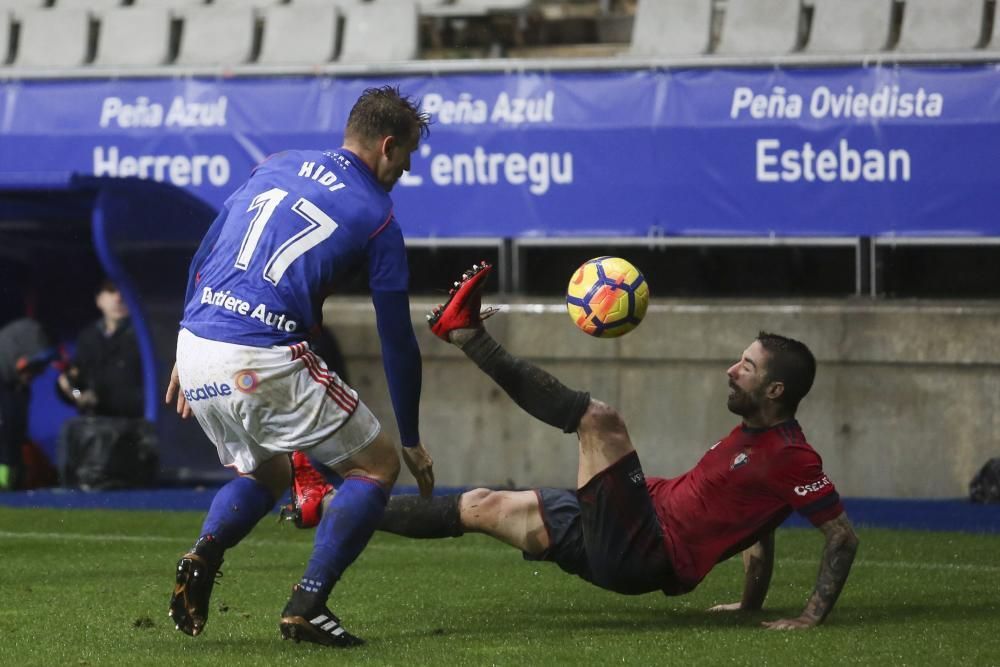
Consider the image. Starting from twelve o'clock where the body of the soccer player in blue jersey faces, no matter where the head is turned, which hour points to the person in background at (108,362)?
The person in background is roughly at 10 o'clock from the soccer player in blue jersey.

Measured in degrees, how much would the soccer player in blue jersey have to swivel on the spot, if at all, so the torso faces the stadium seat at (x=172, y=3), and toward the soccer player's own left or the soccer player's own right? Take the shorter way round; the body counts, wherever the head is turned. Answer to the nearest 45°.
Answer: approximately 45° to the soccer player's own left

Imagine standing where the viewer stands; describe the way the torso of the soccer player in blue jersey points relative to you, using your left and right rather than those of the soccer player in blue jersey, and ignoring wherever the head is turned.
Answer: facing away from the viewer and to the right of the viewer

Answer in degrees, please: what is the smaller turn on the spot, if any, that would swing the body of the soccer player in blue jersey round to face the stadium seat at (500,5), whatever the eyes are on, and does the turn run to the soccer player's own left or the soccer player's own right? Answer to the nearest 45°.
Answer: approximately 45° to the soccer player's own left

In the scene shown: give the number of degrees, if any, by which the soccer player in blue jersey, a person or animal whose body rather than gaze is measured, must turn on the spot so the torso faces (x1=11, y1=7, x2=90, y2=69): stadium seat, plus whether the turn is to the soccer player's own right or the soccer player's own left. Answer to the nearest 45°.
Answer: approximately 45° to the soccer player's own left

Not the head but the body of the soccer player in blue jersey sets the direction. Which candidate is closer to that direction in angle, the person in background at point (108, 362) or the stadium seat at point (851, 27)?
the stadium seat

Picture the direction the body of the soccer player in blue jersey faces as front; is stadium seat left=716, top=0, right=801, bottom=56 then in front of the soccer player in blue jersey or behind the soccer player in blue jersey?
in front

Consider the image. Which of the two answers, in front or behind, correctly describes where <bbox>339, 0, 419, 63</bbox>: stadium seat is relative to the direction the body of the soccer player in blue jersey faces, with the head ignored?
in front

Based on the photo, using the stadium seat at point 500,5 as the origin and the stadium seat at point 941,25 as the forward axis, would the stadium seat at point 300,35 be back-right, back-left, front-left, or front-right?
back-right

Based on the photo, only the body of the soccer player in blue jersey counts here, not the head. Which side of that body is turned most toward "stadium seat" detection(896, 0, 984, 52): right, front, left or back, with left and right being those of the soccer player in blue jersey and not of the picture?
front

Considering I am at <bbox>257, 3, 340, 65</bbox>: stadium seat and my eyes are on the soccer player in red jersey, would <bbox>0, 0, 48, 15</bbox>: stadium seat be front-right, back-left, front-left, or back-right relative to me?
back-right

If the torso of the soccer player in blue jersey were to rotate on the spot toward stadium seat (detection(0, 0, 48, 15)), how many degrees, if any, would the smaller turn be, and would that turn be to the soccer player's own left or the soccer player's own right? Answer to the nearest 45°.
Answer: approximately 45° to the soccer player's own left

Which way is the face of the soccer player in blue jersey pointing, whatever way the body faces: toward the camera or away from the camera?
away from the camera

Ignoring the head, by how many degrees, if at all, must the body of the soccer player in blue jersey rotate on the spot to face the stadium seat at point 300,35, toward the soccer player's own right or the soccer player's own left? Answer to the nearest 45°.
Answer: approximately 45° to the soccer player's own left

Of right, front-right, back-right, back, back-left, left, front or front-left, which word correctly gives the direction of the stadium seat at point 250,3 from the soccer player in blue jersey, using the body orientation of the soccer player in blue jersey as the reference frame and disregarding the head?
front-left
